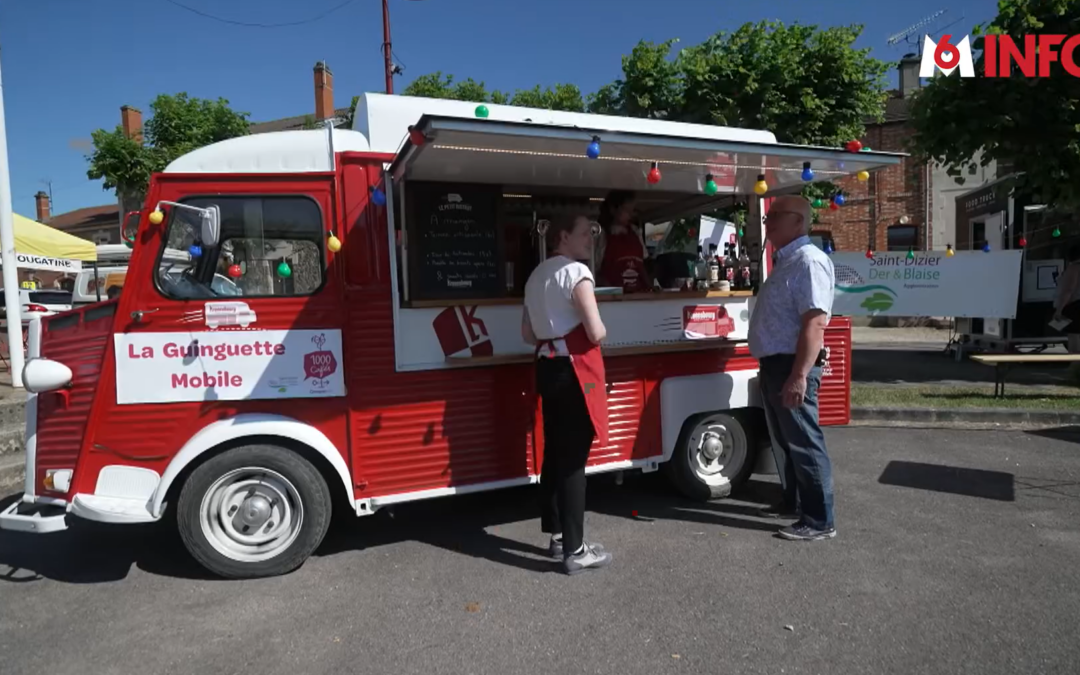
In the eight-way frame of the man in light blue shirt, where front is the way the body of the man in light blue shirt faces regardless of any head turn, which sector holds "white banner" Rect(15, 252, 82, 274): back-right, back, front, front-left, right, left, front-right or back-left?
front

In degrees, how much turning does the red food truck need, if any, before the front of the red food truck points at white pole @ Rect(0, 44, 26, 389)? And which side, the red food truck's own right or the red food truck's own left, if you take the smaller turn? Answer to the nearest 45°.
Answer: approximately 90° to the red food truck's own right

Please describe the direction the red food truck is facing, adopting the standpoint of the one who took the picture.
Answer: facing the viewer and to the left of the viewer

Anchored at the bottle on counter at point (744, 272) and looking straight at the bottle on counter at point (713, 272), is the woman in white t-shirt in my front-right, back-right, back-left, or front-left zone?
front-left

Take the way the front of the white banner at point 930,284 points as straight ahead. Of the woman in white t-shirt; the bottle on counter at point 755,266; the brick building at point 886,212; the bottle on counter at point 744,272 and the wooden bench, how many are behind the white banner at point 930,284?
1

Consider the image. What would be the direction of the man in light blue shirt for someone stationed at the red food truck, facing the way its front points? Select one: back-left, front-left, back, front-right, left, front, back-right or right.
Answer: back-left

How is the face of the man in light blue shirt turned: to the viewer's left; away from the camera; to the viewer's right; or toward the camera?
to the viewer's left

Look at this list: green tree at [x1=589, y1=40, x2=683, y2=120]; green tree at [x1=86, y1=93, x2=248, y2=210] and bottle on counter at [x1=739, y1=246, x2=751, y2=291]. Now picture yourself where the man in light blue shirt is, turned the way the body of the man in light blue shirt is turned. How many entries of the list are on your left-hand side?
0

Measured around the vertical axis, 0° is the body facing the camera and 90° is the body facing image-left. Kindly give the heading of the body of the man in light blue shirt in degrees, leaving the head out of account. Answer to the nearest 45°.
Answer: approximately 90°

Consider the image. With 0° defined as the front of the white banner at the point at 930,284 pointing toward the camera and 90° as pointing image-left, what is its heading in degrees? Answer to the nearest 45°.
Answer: approximately 0°

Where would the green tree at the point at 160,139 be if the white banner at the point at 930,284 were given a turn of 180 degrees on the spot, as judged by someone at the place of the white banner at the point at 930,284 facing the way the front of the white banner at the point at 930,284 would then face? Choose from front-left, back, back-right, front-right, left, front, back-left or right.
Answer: left

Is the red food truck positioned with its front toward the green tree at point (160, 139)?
no

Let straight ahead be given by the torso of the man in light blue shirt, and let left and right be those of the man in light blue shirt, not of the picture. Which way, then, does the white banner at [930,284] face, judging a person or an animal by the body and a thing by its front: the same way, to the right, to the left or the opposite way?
to the left

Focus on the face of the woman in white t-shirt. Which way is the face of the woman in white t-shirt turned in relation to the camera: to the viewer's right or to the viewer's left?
to the viewer's right

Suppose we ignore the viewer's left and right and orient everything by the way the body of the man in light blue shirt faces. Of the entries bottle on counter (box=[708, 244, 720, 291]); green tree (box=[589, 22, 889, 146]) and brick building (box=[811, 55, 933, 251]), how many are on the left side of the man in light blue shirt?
0

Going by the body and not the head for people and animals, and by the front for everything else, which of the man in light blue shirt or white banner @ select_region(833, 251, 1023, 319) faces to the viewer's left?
the man in light blue shirt

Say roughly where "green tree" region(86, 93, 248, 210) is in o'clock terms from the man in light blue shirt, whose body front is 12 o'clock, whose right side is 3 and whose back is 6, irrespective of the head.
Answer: The green tree is roughly at 1 o'clock from the man in light blue shirt.

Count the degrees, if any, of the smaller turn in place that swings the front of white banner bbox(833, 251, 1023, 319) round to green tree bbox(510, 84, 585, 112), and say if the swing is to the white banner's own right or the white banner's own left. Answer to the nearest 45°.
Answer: approximately 90° to the white banner's own right
